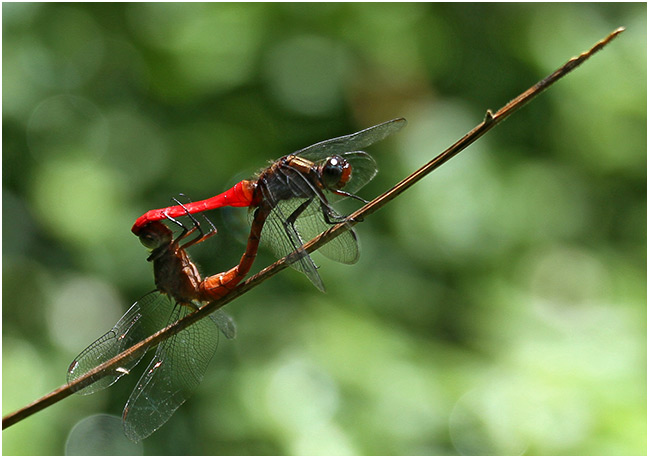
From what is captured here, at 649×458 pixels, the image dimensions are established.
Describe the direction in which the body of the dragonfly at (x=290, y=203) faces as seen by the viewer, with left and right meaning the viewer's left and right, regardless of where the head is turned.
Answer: facing to the right of the viewer
